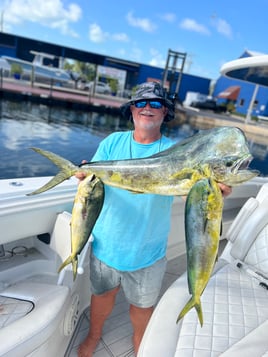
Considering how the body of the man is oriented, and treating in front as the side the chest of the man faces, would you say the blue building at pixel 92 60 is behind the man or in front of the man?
behind

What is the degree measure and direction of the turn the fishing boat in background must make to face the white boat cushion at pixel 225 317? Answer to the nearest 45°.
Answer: approximately 90° to its left

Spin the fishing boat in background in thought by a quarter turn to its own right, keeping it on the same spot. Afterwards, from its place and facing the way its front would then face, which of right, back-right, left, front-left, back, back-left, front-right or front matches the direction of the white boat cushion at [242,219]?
back

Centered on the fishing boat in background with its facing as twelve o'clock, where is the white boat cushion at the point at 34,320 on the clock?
The white boat cushion is roughly at 9 o'clock from the fishing boat in background.

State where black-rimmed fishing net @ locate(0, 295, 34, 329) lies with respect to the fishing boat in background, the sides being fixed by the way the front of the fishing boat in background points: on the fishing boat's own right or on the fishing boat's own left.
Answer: on the fishing boat's own left

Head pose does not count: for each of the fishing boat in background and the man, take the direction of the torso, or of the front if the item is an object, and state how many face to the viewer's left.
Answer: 1

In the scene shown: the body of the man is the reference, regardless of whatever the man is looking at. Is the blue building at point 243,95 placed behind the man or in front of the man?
behind

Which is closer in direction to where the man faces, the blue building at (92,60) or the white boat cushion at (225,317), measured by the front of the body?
the white boat cushion

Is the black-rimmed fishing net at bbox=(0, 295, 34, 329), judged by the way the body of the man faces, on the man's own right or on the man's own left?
on the man's own right

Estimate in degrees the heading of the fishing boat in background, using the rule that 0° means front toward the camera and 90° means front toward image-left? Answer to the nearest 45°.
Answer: approximately 90°

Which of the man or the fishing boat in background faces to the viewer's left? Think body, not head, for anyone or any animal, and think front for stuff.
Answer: the fishing boat in background

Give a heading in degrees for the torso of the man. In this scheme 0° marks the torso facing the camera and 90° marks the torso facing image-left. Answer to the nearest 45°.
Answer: approximately 0°
